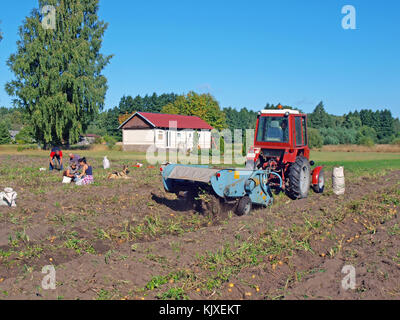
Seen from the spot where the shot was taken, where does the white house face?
facing the viewer and to the right of the viewer

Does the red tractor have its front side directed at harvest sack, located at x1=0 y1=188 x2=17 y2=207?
no

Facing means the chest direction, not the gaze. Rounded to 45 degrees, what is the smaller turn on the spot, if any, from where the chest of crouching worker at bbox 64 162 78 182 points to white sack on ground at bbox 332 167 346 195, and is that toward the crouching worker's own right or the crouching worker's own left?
0° — they already face it

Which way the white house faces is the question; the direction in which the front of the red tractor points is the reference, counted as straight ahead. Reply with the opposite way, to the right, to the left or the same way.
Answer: to the right

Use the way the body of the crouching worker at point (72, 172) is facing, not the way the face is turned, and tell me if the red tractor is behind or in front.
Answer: in front

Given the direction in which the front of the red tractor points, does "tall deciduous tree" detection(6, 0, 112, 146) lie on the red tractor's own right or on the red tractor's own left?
on the red tractor's own left

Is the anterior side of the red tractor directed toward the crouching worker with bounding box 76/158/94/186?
no

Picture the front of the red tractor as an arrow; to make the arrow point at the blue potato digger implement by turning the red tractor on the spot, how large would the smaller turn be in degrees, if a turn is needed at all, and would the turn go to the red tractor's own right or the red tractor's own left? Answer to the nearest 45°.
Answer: approximately 180°

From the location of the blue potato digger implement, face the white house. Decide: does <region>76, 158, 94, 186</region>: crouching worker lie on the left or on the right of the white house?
left

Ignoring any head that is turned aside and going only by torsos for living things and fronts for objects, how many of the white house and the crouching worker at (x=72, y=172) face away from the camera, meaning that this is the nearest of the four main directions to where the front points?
0

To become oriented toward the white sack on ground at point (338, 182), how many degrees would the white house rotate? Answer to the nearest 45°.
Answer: approximately 45° to its right

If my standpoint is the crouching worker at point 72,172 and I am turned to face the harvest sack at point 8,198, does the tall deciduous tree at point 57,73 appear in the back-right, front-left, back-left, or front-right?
back-right

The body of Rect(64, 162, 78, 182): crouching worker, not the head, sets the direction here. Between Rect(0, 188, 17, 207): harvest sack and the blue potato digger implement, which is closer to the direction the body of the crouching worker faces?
the blue potato digger implement

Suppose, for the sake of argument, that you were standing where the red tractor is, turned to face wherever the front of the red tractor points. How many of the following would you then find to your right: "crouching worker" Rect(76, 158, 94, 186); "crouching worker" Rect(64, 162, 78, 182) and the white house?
0

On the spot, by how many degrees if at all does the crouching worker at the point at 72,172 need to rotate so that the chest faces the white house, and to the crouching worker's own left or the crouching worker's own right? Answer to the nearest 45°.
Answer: approximately 135° to the crouching worker's own left

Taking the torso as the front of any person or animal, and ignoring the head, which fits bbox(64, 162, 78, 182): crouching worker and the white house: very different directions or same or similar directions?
same or similar directions

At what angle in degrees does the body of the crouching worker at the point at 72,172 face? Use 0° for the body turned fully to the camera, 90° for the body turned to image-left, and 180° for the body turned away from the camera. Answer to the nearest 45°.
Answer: approximately 315°
